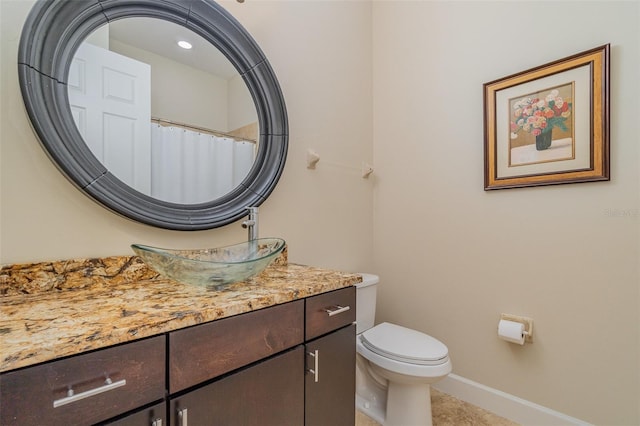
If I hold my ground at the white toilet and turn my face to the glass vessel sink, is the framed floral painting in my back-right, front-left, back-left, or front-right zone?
back-left

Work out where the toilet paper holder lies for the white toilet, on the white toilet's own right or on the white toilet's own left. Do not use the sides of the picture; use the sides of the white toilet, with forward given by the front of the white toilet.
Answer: on the white toilet's own left

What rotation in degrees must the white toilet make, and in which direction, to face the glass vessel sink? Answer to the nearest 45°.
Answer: approximately 90° to its right

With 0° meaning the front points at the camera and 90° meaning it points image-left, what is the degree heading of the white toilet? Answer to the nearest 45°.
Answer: approximately 315°

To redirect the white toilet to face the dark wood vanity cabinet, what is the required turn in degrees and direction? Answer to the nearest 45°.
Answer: approximately 90° to its right
